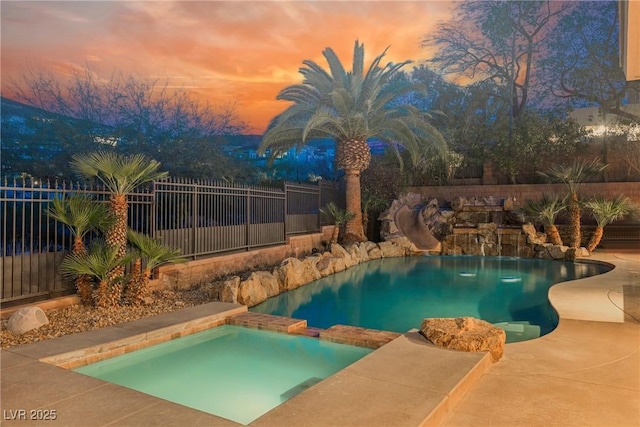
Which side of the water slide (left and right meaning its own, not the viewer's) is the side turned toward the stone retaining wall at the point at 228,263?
right

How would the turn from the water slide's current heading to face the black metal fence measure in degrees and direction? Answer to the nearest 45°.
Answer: approximately 90° to its right

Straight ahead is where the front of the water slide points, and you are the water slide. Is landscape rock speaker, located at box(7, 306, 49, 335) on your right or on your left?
on your right

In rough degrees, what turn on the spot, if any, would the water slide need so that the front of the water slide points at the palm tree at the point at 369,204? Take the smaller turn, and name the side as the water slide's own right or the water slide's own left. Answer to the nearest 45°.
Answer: approximately 135° to the water slide's own right

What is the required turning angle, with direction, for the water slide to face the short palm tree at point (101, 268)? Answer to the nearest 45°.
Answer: approximately 45° to its right

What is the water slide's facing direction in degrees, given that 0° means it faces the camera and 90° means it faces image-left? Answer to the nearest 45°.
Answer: approximately 315°

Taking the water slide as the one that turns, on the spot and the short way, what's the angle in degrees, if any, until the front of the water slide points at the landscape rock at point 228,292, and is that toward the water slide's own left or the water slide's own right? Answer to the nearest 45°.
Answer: approximately 45° to the water slide's own right

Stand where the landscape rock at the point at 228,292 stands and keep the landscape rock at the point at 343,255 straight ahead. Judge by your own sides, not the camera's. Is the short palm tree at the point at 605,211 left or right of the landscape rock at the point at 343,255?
right

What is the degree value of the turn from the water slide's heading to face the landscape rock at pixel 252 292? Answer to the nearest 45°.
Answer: approximately 45° to its right

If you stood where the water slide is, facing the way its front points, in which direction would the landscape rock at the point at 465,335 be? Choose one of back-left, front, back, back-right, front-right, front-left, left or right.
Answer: front-right
